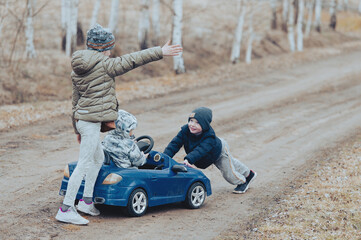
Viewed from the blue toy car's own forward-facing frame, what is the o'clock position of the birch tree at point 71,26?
The birch tree is roughly at 10 o'clock from the blue toy car.

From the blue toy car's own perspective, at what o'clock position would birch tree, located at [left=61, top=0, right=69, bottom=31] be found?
The birch tree is roughly at 10 o'clock from the blue toy car.

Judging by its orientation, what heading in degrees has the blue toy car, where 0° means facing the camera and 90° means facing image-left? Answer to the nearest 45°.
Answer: approximately 225°
